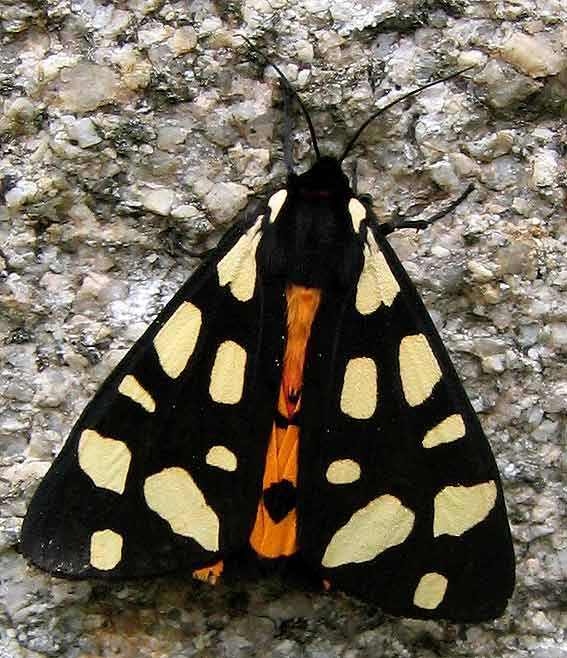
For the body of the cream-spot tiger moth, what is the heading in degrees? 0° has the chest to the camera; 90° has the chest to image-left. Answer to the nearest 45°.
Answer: approximately 180°
